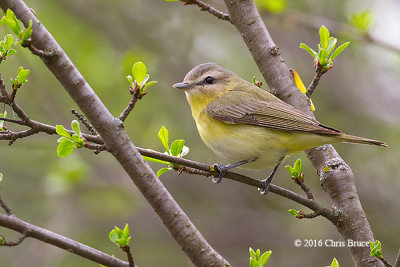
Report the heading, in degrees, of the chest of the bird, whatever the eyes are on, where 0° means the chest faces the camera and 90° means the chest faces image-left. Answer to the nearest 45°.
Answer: approximately 90°
